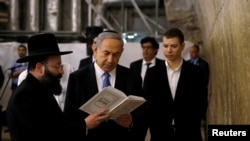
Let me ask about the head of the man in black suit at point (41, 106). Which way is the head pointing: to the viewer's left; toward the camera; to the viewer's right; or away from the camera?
to the viewer's right

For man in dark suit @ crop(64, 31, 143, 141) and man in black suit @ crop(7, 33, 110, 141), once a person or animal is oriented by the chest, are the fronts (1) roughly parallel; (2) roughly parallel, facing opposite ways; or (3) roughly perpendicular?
roughly perpendicular

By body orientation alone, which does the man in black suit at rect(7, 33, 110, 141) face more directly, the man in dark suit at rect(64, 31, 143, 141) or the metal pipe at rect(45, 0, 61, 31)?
the man in dark suit

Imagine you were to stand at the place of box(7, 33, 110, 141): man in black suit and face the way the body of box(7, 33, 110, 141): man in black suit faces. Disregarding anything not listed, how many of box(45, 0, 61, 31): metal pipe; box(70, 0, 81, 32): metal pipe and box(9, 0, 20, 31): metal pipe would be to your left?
3

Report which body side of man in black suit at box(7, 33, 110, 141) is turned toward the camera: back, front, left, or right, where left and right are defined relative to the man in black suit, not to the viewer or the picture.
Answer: right

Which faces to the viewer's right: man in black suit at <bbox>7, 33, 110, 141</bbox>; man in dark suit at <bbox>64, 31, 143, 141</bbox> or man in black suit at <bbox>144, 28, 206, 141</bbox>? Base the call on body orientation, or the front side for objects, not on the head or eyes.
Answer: man in black suit at <bbox>7, 33, 110, 141</bbox>

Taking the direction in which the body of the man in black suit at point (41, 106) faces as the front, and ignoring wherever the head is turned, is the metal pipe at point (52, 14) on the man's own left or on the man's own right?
on the man's own left

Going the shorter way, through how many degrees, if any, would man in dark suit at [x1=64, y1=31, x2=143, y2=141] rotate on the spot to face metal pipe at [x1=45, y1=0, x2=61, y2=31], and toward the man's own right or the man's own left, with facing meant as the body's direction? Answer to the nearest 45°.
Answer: approximately 180°

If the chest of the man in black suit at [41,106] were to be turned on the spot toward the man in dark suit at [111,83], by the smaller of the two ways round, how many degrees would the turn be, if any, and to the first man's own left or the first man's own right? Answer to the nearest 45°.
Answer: approximately 45° to the first man's own left

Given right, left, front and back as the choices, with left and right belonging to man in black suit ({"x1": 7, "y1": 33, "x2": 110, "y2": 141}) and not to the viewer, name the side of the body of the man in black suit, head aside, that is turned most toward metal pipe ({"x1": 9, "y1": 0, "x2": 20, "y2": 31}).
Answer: left
